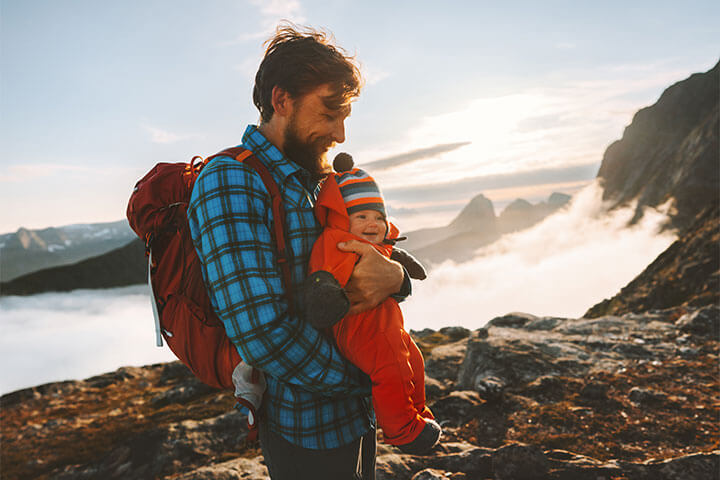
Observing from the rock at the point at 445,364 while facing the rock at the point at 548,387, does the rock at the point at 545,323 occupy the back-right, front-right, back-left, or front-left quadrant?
back-left

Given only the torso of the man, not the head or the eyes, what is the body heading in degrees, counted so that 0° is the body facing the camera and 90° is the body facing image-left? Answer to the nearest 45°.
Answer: approximately 270°

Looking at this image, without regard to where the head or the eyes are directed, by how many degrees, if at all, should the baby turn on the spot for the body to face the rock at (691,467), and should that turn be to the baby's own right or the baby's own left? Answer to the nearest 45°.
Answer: approximately 90° to the baby's own left
